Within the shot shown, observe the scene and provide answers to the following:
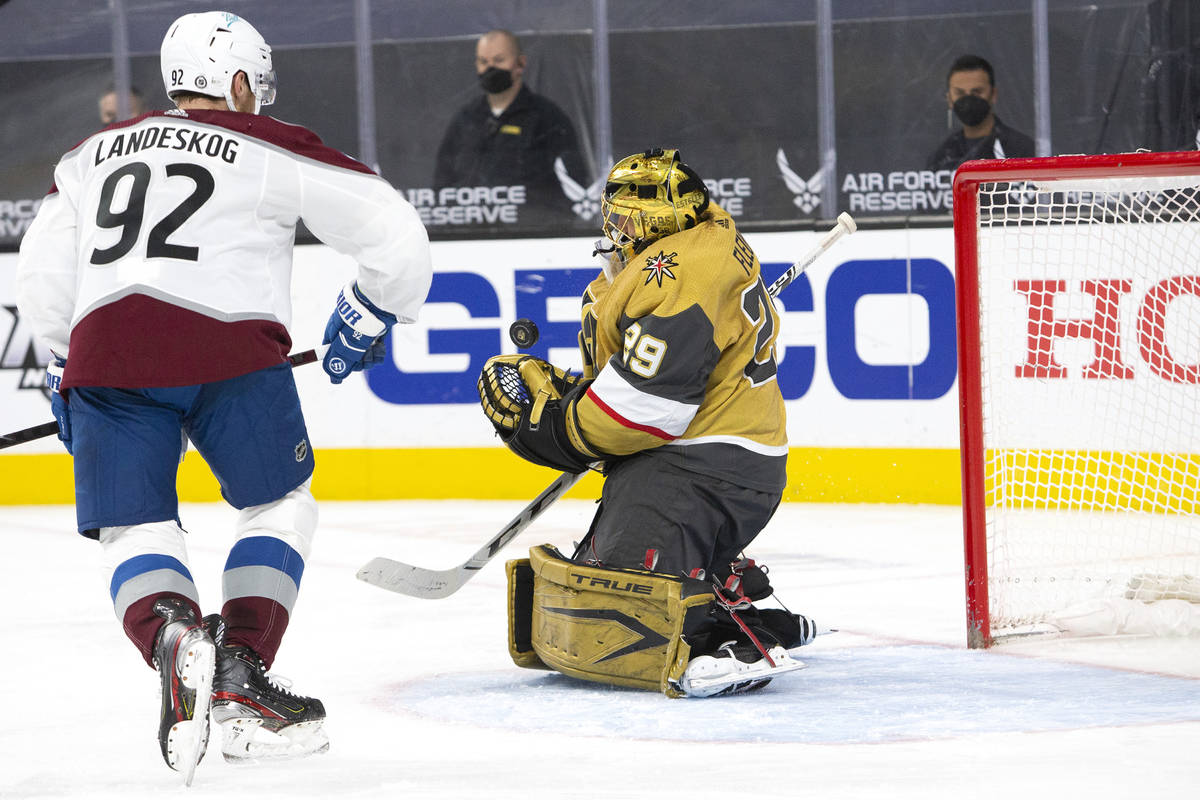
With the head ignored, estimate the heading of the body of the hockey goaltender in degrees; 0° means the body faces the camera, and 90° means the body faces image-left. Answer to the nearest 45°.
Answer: approximately 90°

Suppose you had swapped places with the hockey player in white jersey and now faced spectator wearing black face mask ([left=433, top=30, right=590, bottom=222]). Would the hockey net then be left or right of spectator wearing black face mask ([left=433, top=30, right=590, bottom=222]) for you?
right

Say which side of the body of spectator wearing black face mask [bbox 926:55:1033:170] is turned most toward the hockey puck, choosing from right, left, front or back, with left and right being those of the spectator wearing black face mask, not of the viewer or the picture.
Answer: front

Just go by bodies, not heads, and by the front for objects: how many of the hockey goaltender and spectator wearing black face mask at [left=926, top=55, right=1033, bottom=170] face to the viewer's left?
1

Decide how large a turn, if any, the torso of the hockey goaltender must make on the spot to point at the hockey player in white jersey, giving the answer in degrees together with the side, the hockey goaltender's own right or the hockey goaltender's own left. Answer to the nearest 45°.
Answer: approximately 45° to the hockey goaltender's own left

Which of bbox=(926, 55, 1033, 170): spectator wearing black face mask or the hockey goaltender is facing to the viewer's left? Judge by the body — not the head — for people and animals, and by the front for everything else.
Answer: the hockey goaltender

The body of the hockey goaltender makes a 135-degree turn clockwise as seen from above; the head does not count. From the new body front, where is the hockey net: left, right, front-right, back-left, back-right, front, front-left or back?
front

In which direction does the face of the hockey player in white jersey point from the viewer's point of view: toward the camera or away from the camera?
away from the camera

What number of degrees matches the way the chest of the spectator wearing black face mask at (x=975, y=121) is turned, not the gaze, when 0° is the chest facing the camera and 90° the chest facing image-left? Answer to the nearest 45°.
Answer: approximately 0°

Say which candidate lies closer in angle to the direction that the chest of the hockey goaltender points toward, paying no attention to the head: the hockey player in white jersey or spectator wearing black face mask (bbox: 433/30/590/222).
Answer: the hockey player in white jersey

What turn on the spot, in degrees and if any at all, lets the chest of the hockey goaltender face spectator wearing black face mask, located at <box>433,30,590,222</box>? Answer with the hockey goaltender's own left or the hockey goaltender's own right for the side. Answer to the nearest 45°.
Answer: approximately 90° to the hockey goaltender's own right

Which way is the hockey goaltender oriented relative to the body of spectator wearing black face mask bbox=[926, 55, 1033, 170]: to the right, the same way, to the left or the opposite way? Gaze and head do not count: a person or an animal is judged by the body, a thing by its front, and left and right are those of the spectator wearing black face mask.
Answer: to the right
